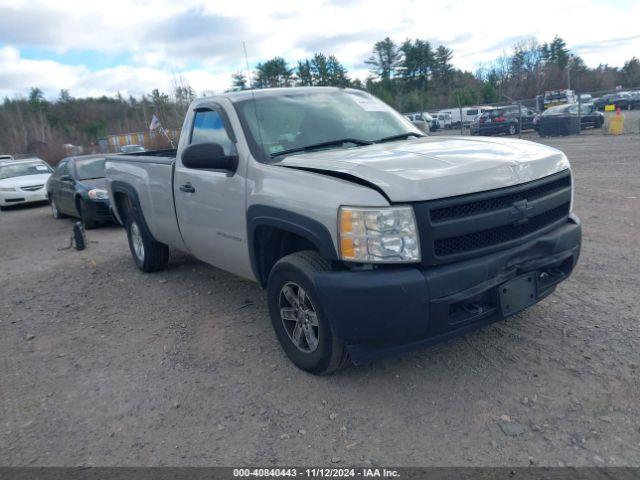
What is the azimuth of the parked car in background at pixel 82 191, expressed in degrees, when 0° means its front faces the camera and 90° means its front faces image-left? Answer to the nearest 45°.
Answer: approximately 315°

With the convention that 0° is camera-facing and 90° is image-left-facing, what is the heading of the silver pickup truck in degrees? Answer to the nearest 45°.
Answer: approximately 315°

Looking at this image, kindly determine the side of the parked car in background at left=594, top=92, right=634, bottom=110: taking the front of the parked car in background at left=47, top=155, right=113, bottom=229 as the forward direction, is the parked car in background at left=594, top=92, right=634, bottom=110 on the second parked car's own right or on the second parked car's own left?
on the second parked car's own left

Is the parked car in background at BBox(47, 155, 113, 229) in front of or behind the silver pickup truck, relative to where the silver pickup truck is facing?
behind

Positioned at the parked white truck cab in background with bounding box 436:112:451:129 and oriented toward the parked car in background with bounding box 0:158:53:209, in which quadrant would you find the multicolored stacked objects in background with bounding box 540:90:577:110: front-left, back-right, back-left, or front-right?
back-left

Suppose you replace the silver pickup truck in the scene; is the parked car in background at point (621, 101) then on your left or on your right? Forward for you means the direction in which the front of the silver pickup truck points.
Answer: on your left

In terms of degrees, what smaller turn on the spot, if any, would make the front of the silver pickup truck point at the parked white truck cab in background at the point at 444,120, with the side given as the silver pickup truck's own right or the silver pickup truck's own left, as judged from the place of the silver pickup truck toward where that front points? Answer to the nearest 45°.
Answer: approximately 135° to the silver pickup truck's own left

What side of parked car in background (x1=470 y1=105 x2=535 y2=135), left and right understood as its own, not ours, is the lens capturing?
left

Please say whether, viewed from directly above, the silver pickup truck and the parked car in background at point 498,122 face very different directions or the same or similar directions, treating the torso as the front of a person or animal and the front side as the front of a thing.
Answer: very different directions

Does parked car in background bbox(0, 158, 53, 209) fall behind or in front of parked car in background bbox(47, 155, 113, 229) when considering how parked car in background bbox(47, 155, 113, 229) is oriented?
behind

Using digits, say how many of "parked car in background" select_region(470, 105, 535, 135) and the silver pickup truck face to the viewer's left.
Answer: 1

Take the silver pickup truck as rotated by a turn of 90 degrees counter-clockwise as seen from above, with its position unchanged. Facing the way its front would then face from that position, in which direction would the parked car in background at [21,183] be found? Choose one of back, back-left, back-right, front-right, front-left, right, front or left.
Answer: left
